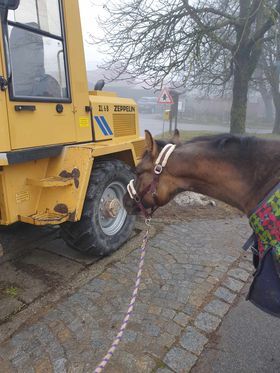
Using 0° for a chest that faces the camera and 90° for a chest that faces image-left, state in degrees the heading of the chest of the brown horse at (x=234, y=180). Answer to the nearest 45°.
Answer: approximately 90°

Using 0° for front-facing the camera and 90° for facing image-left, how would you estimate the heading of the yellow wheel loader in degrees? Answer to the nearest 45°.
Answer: approximately 45°

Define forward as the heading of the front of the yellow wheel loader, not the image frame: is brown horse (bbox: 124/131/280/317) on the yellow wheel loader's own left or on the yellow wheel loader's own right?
on the yellow wheel loader's own left

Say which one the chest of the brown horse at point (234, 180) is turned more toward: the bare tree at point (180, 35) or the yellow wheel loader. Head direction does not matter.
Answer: the yellow wheel loader

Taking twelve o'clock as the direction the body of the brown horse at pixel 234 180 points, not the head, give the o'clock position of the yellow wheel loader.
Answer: The yellow wheel loader is roughly at 1 o'clock from the brown horse.

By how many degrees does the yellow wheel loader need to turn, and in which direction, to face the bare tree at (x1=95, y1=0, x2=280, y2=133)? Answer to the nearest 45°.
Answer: approximately 180°
